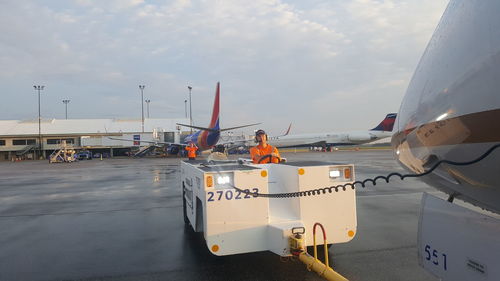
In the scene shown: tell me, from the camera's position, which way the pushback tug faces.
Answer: facing the viewer
